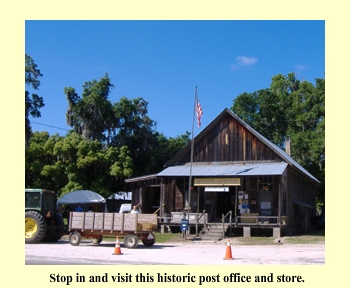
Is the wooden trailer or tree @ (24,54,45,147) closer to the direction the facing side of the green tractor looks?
the tree

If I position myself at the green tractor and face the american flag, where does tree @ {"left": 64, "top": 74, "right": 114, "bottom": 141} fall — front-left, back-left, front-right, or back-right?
front-left

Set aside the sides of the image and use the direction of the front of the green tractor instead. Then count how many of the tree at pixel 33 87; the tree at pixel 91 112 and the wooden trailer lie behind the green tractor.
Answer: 1

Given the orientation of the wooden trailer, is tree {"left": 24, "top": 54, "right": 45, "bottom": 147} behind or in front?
in front

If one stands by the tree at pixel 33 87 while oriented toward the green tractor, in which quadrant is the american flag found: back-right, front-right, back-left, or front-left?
front-left

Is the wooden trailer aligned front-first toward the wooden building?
no

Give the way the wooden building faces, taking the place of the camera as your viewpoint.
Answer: facing the viewer

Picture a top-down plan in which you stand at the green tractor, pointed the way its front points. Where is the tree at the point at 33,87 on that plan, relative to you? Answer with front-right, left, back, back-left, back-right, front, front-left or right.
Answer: front-right

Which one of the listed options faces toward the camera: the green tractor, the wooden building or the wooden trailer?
the wooden building

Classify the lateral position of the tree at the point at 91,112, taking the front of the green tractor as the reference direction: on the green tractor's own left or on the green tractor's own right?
on the green tractor's own right

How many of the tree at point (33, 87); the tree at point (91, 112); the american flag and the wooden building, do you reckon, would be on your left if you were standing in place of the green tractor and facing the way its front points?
0

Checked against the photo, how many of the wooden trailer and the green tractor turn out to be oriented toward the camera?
0

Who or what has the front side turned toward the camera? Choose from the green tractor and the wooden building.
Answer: the wooden building

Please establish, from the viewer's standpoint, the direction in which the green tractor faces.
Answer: facing away from the viewer and to the left of the viewer

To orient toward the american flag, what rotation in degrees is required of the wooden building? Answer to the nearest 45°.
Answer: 0° — it already faces it

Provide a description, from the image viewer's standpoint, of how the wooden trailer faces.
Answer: facing away from the viewer and to the left of the viewer

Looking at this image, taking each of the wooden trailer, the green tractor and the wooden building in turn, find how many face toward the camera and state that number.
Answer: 1
